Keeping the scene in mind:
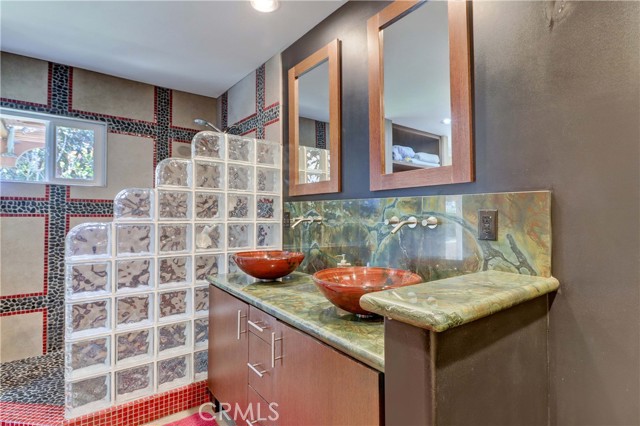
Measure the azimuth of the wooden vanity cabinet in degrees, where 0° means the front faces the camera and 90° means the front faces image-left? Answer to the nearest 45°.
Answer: approximately 45°

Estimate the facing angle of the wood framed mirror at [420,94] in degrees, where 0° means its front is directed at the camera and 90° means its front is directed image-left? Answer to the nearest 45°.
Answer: approximately 45°

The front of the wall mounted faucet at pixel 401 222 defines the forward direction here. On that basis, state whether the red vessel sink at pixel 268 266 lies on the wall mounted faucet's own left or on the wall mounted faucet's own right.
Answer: on the wall mounted faucet's own right
